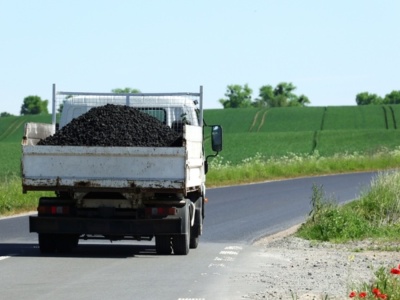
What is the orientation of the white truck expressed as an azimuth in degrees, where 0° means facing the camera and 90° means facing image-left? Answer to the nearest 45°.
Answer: approximately 180°
